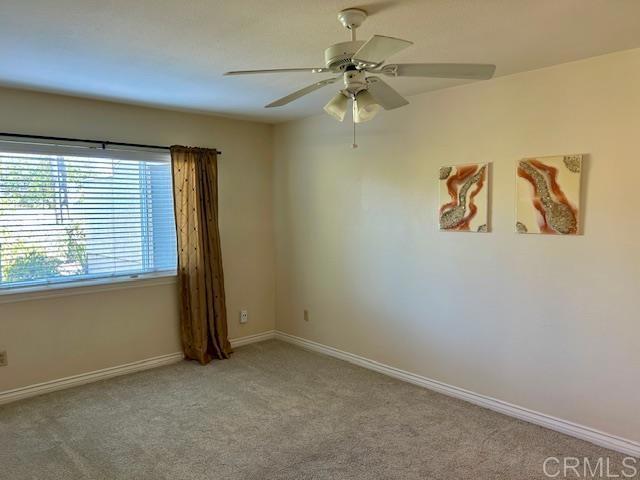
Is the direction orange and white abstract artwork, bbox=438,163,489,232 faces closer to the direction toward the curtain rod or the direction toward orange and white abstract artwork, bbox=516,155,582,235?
the curtain rod

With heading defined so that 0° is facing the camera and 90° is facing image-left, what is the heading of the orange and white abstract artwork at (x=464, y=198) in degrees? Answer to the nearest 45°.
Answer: approximately 45°

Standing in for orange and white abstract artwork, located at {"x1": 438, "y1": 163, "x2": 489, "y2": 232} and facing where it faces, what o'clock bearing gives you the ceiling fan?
The ceiling fan is roughly at 11 o'clock from the orange and white abstract artwork.

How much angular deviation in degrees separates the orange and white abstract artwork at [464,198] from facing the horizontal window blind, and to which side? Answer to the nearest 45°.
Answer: approximately 45° to its right

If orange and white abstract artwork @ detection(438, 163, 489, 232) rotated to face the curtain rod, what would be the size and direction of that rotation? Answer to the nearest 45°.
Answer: approximately 45° to its right

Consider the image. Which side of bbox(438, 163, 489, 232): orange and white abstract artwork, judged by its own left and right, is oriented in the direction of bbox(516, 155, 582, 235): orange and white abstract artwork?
left

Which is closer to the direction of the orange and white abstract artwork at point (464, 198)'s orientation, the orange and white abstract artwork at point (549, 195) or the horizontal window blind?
the horizontal window blind
